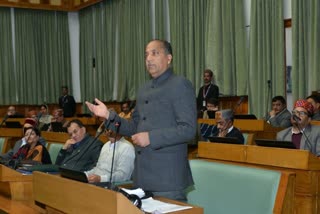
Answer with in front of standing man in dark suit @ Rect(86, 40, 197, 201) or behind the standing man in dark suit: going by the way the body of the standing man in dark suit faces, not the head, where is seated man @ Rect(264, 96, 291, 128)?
behind

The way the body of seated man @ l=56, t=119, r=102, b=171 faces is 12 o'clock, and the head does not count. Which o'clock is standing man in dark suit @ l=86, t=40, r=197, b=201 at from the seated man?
The standing man in dark suit is roughly at 10 o'clock from the seated man.

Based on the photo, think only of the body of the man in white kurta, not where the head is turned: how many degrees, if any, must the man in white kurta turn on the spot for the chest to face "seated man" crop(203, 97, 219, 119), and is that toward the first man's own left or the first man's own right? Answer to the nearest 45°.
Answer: approximately 180°
